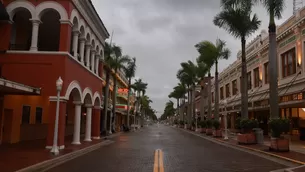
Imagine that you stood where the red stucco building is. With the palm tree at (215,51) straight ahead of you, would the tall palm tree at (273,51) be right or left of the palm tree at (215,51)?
right

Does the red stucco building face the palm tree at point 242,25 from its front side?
yes

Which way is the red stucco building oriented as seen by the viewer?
to the viewer's right

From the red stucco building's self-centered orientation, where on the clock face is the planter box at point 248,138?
The planter box is roughly at 12 o'clock from the red stucco building.

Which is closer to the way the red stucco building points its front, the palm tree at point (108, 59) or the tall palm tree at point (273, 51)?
the tall palm tree
